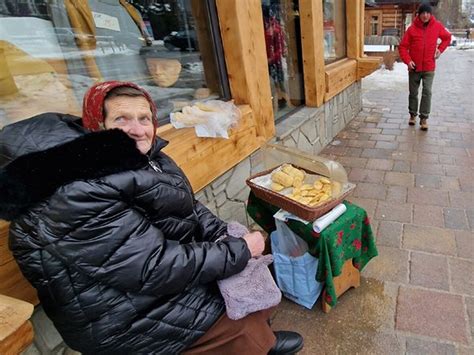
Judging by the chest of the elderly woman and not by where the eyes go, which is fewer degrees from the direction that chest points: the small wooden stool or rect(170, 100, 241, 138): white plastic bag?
the small wooden stool

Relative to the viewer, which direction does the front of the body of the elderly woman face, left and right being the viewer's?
facing to the right of the viewer

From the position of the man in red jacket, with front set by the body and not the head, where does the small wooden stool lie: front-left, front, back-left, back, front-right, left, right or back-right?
front

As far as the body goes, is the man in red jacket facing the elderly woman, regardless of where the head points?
yes

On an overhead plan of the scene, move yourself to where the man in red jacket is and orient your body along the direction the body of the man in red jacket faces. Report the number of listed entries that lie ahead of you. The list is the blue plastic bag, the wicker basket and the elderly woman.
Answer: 3

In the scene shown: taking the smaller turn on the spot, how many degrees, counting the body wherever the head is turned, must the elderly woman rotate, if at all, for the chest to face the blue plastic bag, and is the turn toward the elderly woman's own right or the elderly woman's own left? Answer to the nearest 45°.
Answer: approximately 45° to the elderly woman's own left

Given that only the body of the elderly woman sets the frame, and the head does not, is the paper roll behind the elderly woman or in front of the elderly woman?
in front

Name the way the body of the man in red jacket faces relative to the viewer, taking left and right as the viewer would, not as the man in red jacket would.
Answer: facing the viewer

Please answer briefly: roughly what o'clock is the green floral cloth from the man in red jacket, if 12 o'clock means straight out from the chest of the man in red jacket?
The green floral cloth is roughly at 12 o'clock from the man in red jacket.

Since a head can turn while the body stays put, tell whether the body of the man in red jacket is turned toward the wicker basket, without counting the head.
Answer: yes

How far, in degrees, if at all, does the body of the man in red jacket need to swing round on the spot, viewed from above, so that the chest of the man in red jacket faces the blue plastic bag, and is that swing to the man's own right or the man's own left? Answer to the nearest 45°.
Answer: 0° — they already face it
